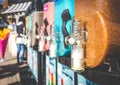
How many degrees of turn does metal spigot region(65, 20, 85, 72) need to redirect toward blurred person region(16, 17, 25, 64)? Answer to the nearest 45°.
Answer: approximately 135° to its right

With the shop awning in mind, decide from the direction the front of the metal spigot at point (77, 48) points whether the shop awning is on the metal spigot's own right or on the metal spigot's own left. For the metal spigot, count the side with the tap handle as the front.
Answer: on the metal spigot's own right

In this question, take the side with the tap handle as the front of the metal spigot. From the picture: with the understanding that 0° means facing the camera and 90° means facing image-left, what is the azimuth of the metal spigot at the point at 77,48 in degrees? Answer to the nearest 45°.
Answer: approximately 45°
